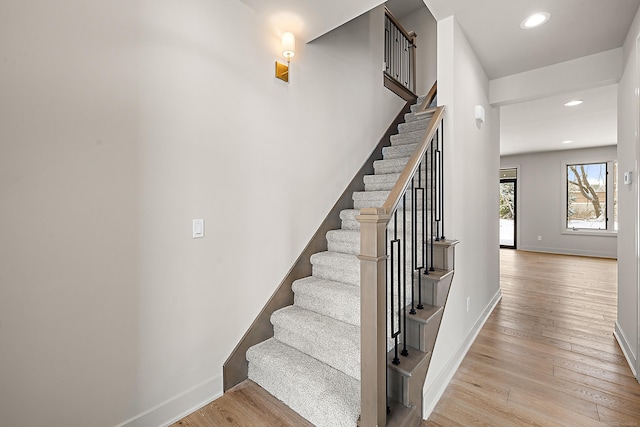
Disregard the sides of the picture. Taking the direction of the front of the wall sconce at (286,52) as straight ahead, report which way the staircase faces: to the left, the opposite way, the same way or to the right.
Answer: to the right

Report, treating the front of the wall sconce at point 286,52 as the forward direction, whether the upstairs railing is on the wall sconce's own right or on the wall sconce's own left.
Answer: on the wall sconce's own left

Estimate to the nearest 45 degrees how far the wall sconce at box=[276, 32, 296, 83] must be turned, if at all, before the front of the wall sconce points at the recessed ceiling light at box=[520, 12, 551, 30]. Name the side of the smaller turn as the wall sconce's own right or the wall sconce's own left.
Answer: approximately 45° to the wall sconce's own left

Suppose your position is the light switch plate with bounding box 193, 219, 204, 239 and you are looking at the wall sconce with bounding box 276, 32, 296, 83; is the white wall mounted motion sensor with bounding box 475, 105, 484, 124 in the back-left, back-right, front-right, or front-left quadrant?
front-right

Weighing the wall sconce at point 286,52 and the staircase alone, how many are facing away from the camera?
0

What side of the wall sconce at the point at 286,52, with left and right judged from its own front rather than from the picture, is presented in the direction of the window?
left

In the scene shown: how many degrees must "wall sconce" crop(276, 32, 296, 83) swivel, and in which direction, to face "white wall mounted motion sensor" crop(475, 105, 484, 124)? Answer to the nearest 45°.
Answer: approximately 45° to its left

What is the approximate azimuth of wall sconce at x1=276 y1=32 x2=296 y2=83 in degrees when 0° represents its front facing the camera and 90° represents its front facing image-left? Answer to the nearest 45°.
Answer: approximately 315°

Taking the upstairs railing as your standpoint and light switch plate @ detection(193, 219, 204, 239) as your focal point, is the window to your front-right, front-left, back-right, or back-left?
back-left

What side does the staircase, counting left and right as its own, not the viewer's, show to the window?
back

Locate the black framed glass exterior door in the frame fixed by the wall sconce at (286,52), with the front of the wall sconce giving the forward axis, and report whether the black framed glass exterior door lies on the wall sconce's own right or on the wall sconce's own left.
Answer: on the wall sconce's own left

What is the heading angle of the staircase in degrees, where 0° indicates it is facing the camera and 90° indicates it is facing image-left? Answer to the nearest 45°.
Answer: approximately 45°
